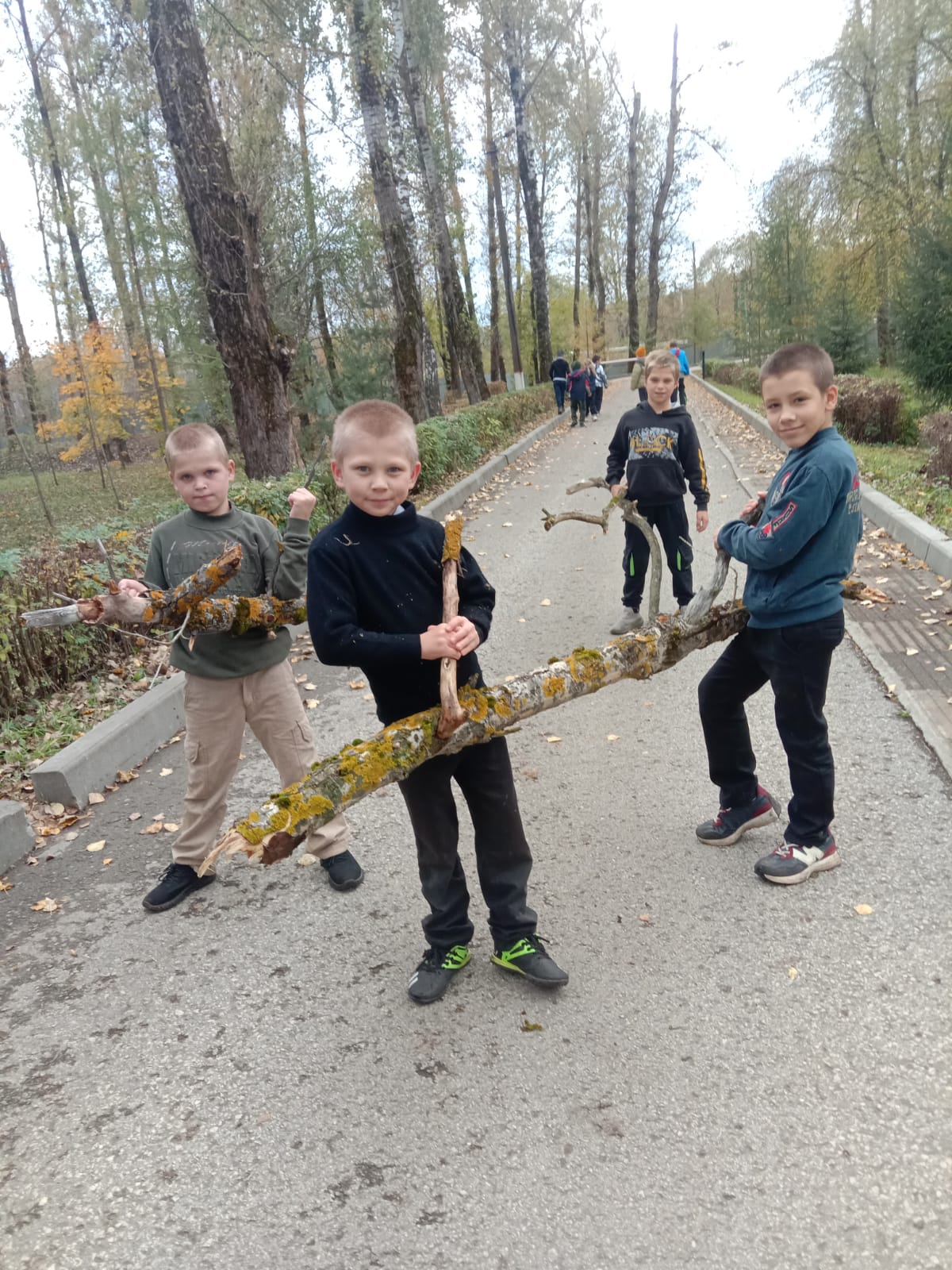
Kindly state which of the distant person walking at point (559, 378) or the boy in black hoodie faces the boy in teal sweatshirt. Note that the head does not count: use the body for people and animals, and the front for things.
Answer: the boy in black hoodie

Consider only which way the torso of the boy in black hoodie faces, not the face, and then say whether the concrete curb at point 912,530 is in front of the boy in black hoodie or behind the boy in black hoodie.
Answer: behind

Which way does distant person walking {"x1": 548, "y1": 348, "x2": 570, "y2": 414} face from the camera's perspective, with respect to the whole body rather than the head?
away from the camera

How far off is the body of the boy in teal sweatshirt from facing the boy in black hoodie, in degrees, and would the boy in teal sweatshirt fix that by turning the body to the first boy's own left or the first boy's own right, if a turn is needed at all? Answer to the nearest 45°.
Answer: approximately 90° to the first boy's own right

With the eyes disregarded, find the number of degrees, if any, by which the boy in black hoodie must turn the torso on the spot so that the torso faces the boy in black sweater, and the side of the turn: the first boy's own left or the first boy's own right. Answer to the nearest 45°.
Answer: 0° — they already face them

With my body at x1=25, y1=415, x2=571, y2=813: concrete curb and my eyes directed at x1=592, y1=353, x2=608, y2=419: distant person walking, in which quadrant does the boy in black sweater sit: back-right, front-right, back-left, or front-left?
back-right
